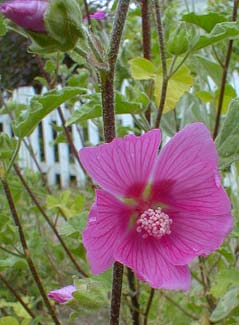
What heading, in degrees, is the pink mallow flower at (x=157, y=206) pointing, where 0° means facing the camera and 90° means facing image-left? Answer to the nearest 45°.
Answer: approximately 0°
